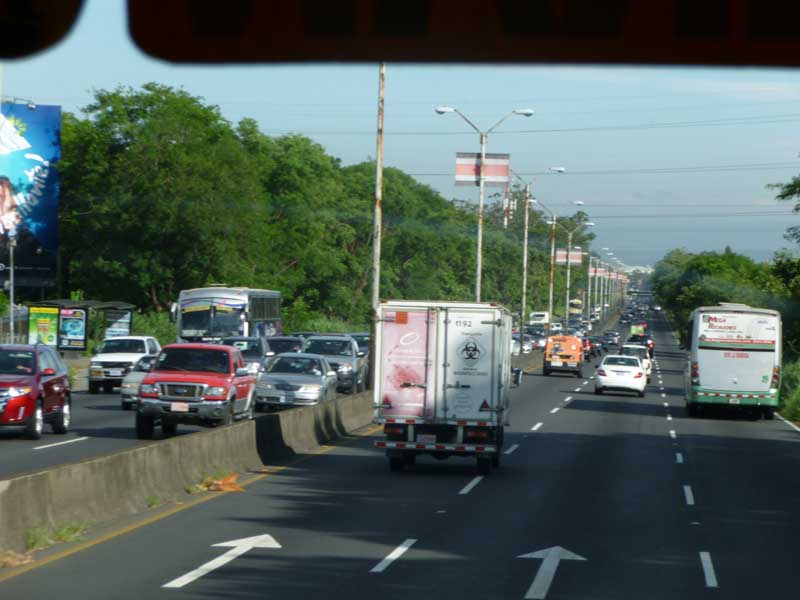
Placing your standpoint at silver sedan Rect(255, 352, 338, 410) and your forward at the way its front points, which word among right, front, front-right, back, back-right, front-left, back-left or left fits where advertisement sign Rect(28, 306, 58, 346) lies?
right

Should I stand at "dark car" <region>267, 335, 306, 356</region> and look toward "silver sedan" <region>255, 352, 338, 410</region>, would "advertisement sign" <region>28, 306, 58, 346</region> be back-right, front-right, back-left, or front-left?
back-right

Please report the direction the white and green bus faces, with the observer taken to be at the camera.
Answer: facing away from the viewer

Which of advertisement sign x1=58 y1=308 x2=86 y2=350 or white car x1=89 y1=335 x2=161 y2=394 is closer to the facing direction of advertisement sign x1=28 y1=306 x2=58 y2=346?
the white car

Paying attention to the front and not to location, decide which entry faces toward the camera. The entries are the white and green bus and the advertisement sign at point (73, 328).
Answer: the advertisement sign

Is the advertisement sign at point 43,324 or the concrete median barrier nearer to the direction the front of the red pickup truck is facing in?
the concrete median barrier

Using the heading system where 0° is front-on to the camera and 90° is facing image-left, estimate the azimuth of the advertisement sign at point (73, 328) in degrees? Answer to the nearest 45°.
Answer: approximately 0°

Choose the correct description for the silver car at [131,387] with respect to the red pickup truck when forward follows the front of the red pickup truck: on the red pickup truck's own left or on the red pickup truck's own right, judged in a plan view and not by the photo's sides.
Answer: on the red pickup truck's own right

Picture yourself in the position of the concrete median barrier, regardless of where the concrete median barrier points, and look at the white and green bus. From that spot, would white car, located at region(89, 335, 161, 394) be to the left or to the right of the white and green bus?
left

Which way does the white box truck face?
away from the camera

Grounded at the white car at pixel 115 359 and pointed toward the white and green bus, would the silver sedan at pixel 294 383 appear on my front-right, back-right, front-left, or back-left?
front-right

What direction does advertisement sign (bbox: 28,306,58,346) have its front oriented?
toward the camera

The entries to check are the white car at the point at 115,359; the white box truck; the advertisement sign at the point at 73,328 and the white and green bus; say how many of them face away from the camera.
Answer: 2
